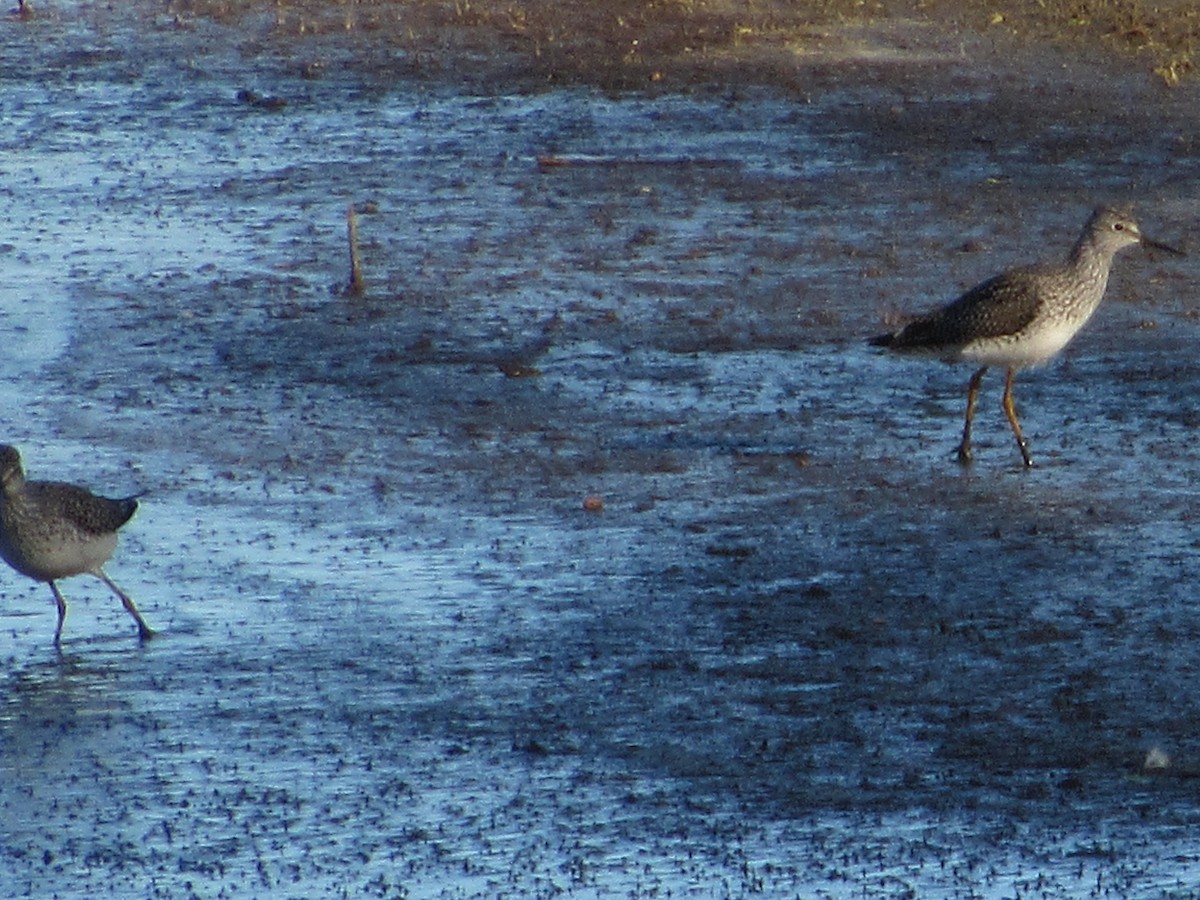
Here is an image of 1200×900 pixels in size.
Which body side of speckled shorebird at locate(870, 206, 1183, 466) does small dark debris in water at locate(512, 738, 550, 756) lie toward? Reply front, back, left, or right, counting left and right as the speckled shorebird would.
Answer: right

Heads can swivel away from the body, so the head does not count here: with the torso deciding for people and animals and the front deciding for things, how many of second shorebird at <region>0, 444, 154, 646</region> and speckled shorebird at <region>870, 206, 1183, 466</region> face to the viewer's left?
1

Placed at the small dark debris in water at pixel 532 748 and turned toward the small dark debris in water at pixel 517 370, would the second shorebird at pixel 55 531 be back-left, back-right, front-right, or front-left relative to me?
front-left

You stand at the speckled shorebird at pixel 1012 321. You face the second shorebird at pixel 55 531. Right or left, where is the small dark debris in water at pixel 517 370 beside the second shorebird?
right

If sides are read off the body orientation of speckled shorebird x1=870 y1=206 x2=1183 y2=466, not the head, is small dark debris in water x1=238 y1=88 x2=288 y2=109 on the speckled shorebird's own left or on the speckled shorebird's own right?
on the speckled shorebird's own left

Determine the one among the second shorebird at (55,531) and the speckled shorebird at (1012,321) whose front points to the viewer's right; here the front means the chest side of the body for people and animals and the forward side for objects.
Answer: the speckled shorebird

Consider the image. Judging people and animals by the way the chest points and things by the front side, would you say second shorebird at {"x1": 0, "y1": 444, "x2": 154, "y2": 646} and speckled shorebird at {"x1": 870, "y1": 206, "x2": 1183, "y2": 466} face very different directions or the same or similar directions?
very different directions

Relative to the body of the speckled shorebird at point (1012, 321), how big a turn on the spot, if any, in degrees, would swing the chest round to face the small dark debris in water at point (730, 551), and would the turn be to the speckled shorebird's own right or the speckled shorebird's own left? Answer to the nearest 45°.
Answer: approximately 135° to the speckled shorebird's own right

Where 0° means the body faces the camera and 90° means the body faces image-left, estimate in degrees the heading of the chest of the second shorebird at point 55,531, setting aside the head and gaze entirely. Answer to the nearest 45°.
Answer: approximately 90°

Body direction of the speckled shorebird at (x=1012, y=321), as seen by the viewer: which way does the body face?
to the viewer's right

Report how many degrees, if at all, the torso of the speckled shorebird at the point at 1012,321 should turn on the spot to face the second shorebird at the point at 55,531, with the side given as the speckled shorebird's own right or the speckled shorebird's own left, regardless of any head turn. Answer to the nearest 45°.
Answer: approximately 135° to the speckled shorebird's own right

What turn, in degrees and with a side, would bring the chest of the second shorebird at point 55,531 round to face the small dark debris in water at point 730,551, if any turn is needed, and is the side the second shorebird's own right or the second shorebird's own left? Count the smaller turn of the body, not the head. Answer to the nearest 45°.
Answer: approximately 180°

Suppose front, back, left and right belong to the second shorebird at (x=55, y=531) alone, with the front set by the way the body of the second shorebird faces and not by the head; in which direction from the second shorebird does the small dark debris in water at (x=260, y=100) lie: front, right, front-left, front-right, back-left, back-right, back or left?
right
